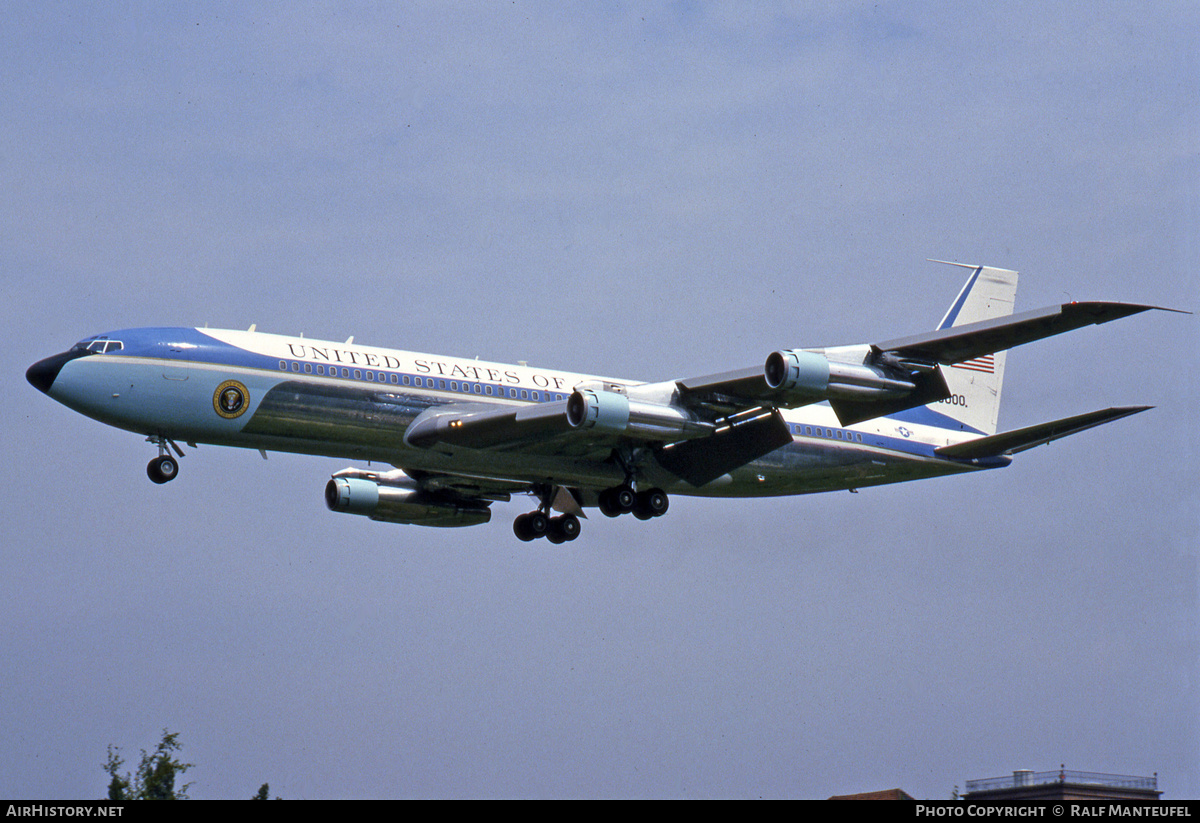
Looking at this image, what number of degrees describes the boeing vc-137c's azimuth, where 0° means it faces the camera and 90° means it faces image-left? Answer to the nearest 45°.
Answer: approximately 45°
